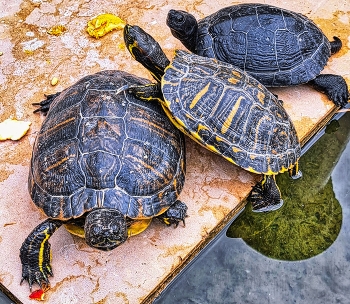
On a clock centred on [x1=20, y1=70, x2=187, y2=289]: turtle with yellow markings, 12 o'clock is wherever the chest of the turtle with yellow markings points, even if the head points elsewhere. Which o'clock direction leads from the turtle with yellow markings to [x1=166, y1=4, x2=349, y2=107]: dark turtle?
The dark turtle is roughly at 7 o'clock from the turtle with yellow markings.

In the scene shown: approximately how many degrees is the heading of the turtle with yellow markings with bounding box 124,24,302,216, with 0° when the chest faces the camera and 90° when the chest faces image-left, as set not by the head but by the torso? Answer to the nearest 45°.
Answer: approximately 135°

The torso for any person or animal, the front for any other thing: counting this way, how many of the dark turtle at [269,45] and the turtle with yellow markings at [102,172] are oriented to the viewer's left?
1

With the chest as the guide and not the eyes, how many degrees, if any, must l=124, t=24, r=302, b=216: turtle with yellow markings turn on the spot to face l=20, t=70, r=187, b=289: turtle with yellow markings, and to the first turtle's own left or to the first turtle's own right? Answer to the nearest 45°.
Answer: approximately 90° to the first turtle's own left

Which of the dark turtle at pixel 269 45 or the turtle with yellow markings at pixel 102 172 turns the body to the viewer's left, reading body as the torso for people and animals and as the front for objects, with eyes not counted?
the dark turtle

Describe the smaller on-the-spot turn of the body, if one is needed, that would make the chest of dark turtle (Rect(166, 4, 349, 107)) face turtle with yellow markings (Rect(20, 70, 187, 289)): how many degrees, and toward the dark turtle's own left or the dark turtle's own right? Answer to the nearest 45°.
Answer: approximately 90° to the dark turtle's own left

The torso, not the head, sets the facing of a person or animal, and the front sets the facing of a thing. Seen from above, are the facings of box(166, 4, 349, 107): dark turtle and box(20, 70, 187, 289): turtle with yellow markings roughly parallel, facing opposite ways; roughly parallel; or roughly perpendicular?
roughly perpendicular

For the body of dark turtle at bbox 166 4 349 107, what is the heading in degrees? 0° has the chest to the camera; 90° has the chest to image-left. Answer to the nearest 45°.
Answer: approximately 90°

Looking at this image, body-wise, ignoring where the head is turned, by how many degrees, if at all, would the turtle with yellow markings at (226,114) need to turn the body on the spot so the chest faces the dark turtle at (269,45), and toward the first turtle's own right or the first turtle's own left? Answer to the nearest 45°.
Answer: approximately 45° to the first turtle's own right
